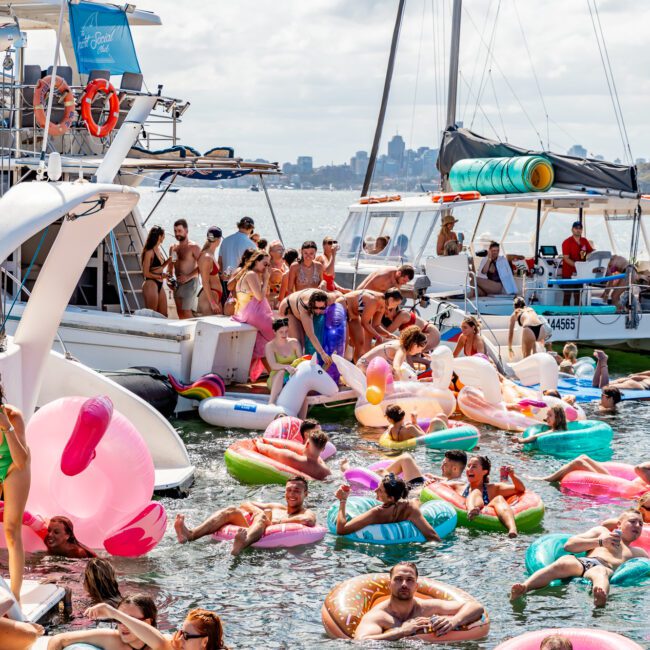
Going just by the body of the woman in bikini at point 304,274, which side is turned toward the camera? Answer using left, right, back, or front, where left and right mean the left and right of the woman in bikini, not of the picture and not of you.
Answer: front

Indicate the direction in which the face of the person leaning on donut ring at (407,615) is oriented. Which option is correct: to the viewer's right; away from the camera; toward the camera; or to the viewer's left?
toward the camera

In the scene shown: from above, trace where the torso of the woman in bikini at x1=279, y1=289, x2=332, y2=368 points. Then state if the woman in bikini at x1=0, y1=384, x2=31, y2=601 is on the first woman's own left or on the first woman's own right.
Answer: on the first woman's own right

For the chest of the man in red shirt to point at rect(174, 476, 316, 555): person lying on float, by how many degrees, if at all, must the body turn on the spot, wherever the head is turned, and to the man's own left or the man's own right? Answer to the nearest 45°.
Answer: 0° — they already face them

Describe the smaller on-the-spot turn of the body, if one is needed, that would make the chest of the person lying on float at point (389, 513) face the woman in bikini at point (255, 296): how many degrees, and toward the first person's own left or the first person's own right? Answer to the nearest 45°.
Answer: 0° — they already face them

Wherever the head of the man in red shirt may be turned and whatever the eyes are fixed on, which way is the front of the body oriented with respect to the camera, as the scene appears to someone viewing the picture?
toward the camera

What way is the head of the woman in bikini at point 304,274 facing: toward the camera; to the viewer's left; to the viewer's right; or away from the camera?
toward the camera

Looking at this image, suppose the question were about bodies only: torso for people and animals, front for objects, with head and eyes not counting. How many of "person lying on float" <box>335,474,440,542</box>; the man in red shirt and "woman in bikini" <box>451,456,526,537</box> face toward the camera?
2

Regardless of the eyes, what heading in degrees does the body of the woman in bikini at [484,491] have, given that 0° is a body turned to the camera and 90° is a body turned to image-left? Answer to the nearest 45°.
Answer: approximately 0°

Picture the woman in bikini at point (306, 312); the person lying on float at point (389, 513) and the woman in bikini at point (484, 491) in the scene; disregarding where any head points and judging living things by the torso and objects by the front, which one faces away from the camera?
the person lying on float

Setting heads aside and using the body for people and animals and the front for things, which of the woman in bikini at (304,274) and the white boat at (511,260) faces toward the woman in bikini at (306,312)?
the woman in bikini at (304,274)

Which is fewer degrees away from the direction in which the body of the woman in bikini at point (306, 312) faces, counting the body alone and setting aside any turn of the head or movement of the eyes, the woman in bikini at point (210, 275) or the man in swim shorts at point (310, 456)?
the man in swim shorts

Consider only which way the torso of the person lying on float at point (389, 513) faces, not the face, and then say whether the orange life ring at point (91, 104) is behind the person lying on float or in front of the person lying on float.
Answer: in front

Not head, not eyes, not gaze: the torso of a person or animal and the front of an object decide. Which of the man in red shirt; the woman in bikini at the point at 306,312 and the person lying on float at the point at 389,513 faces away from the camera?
the person lying on float

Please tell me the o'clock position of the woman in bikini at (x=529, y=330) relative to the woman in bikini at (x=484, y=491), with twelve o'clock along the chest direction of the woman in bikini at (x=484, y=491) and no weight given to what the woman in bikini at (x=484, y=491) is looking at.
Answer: the woman in bikini at (x=529, y=330) is roughly at 6 o'clock from the woman in bikini at (x=484, y=491).

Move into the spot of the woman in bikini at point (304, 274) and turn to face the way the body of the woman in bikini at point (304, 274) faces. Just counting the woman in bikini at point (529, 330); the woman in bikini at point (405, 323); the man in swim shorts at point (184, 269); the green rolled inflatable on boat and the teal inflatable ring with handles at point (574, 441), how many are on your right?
1

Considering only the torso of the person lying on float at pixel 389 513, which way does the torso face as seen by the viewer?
away from the camera
